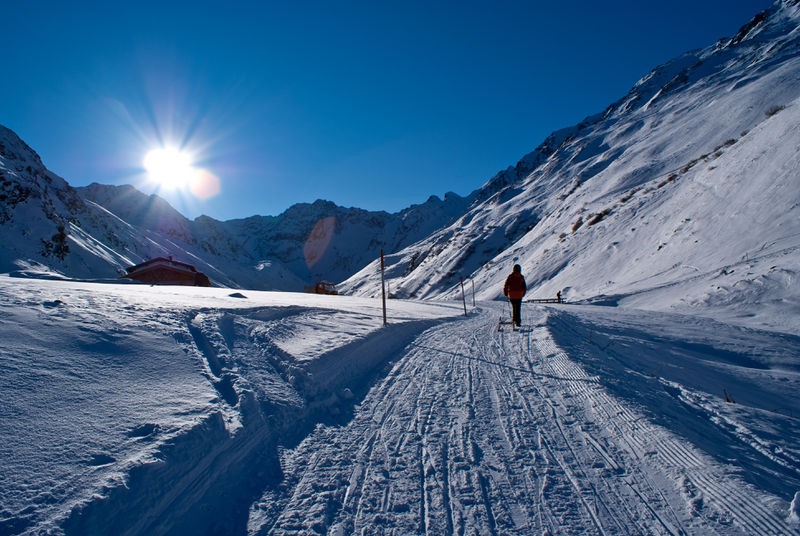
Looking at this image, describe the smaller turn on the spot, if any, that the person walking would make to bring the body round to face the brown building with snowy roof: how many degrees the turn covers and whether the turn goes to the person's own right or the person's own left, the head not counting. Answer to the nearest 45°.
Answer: approximately 45° to the person's own left

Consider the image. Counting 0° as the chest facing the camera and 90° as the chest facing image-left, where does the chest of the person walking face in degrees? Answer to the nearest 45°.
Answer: approximately 180°
